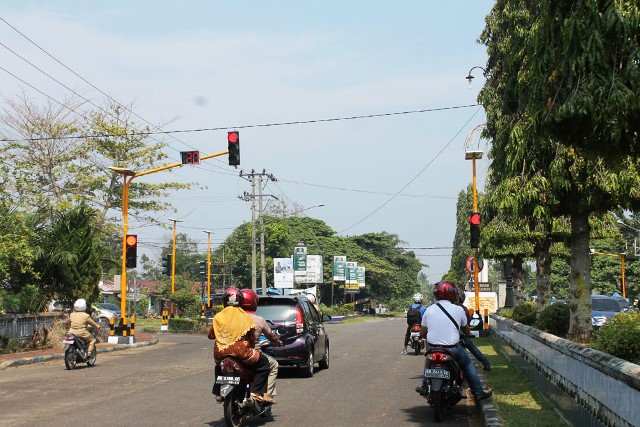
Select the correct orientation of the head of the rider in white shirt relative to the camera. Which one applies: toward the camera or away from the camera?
away from the camera

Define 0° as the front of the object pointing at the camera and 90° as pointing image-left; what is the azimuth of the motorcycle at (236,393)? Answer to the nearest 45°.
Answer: approximately 225°

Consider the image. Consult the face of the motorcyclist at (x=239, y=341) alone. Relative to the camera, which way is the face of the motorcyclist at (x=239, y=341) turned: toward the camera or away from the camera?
away from the camera

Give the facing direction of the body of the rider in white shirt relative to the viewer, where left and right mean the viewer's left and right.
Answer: facing away from the viewer

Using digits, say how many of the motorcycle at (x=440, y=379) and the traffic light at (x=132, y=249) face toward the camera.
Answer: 1

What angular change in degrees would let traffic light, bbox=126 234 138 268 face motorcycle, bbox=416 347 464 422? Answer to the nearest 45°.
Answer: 0° — it already faces it

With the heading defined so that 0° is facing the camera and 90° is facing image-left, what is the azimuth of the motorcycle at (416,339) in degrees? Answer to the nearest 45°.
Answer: approximately 180°

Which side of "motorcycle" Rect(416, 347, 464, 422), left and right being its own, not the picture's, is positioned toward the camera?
back

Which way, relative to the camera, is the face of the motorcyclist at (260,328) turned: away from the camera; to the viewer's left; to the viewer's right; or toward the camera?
away from the camera

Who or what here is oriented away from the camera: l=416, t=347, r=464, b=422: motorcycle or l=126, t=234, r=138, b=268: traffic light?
the motorcycle
